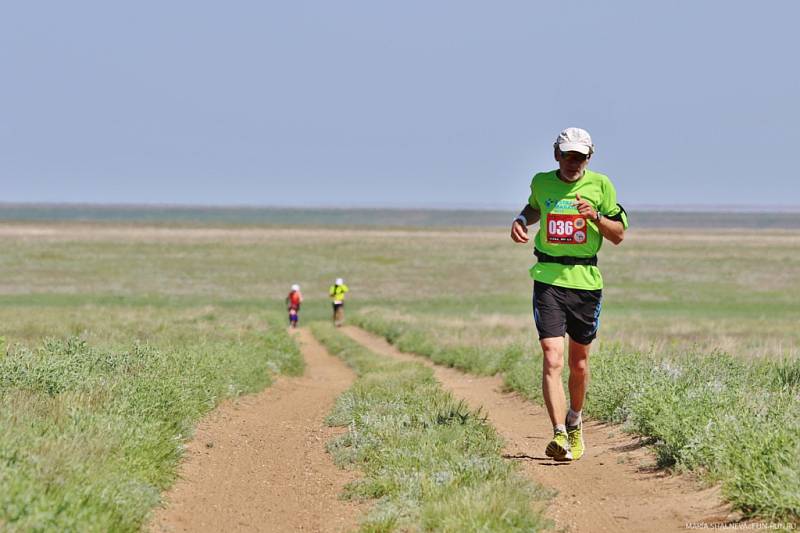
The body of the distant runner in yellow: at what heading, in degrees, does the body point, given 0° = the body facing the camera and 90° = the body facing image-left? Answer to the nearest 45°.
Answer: approximately 0°

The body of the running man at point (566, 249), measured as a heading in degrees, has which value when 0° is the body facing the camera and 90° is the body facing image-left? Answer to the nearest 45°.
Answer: approximately 0°

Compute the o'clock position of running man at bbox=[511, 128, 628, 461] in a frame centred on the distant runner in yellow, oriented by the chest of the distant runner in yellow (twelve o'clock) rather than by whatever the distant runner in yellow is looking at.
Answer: The running man is roughly at 12 o'clock from the distant runner in yellow.

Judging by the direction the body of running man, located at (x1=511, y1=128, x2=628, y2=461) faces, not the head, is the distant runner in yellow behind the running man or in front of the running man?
behind

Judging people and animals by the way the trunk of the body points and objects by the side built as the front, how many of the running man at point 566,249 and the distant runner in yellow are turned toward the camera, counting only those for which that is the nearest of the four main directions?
2
